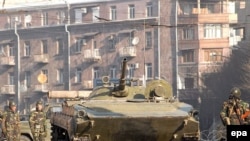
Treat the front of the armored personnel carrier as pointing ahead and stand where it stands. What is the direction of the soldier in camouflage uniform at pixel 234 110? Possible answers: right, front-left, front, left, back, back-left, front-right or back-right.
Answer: left

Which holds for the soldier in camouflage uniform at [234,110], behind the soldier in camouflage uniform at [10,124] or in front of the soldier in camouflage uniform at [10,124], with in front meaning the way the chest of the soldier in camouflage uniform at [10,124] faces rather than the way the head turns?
in front

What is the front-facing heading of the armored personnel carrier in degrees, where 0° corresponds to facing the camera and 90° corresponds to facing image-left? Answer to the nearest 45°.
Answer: approximately 0°

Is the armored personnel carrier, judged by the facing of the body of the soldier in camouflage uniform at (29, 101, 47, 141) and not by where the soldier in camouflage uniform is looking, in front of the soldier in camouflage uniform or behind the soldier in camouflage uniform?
in front
